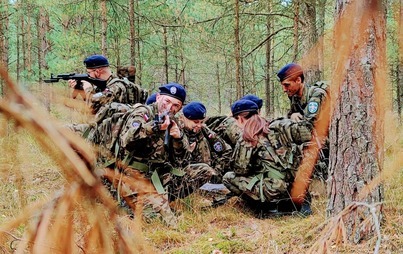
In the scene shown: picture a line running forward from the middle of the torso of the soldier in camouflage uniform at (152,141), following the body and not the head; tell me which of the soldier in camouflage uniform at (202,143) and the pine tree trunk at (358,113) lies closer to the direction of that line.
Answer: the pine tree trunk

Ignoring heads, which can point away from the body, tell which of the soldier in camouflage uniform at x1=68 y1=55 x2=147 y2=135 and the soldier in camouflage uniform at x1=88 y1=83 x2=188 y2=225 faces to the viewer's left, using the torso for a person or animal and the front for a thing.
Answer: the soldier in camouflage uniform at x1=68 y1=55 x2=147 y2=135

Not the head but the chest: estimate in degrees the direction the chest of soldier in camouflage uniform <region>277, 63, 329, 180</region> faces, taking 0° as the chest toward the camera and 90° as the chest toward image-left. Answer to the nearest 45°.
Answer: approximately 45°

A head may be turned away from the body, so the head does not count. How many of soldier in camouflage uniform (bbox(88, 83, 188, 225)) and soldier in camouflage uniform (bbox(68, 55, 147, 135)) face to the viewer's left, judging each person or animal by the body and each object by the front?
1

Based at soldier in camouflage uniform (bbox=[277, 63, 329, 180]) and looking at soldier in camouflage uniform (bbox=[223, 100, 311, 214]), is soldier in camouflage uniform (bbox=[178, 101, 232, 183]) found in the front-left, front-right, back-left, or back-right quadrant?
front-right

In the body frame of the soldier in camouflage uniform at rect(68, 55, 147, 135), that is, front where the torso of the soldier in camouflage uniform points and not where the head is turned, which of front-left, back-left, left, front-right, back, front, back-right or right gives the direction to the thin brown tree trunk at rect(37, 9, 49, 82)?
right

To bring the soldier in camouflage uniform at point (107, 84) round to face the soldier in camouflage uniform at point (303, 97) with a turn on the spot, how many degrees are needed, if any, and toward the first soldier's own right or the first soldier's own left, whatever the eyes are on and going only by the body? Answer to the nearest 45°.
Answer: approximately 135° to the first soldier's own left

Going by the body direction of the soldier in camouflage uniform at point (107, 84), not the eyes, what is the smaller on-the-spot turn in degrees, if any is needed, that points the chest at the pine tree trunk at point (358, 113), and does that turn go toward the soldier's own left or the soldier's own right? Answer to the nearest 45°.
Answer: approximately 135° to the soldier's own left

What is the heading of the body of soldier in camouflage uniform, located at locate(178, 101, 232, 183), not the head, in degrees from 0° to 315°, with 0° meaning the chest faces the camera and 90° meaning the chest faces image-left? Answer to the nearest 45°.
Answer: approximately 45°

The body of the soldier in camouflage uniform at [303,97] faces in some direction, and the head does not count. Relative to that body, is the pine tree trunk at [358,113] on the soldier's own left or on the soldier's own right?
on the soldier's own left

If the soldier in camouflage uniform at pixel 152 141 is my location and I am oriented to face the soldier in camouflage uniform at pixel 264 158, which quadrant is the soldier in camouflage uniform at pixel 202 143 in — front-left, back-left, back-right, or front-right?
front-left

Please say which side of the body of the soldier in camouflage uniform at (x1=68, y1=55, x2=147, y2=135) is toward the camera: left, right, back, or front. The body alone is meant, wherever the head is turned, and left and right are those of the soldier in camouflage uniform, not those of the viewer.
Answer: left

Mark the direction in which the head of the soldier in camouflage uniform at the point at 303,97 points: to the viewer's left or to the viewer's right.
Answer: to the viewer's left

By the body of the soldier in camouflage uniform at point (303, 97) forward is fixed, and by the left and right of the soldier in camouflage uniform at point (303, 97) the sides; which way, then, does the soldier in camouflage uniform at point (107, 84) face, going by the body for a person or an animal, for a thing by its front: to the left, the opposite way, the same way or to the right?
the same way

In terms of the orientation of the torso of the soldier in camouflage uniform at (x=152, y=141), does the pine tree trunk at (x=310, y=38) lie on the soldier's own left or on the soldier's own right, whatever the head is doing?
on the soldier's own left

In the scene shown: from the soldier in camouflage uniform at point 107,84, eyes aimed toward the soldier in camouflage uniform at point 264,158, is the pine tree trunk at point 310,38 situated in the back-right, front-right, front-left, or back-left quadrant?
front-left

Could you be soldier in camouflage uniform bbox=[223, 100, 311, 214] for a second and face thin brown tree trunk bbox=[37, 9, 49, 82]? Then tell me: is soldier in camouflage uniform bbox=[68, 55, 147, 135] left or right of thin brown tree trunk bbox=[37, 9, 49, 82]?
left

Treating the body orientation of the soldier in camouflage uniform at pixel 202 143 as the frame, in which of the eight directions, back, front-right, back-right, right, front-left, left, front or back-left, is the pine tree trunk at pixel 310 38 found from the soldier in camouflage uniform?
back

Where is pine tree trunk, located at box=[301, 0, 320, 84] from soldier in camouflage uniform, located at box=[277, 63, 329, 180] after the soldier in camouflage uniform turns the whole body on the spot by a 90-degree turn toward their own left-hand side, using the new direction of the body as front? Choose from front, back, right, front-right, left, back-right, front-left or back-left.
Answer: back-left

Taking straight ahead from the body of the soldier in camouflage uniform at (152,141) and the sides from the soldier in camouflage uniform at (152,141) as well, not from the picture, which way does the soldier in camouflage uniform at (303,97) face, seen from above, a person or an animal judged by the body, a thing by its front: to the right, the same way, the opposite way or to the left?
to the right
